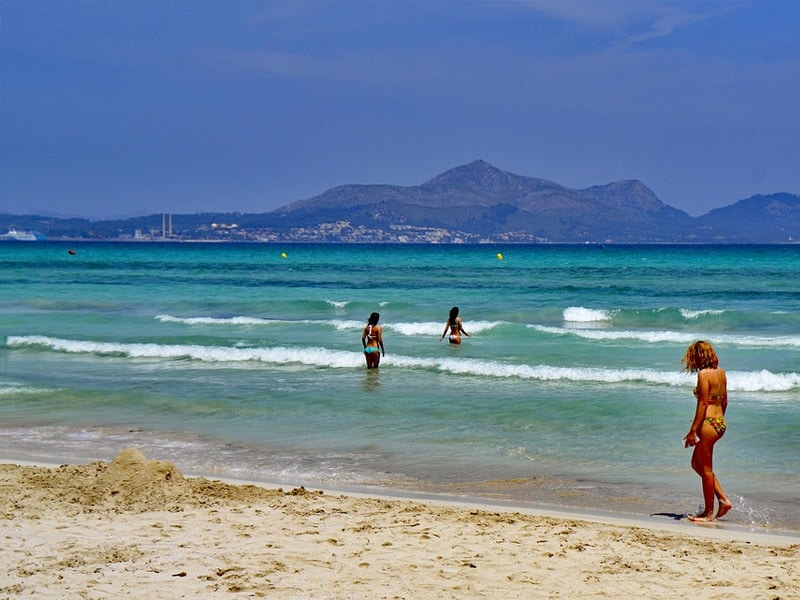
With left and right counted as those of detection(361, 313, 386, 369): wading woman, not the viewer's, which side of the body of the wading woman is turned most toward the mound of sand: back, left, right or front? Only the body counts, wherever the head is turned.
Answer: back

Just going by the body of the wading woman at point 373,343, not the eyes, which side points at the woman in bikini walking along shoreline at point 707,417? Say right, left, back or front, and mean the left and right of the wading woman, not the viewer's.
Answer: back

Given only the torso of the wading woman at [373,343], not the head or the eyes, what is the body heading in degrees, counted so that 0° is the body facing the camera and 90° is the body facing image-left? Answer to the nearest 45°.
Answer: approximately 180°
